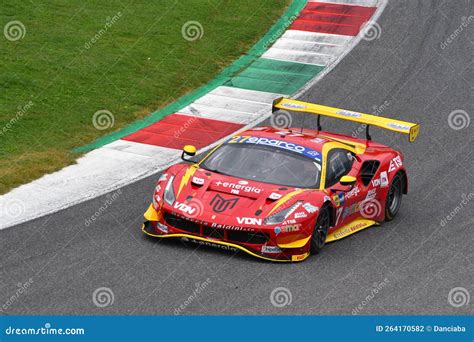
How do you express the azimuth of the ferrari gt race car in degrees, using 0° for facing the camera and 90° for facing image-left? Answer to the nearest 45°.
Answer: approximately 45°
